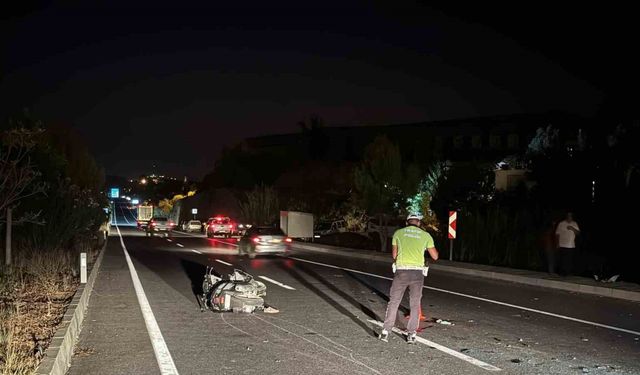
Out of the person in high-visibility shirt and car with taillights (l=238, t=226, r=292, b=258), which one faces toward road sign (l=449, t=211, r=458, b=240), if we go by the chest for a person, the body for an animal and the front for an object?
the person in high-visibility shirt

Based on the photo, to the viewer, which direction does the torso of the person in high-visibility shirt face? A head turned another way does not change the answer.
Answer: away from the camera

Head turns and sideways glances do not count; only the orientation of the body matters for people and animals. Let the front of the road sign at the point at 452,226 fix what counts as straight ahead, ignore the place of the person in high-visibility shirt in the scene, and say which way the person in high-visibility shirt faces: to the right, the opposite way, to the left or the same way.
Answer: the opposite way

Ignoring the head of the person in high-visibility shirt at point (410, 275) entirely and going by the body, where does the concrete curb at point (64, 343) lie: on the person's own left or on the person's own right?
on the person's own left

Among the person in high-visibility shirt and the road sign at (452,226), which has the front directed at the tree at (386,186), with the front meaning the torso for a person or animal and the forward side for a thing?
the person in high-visibility shirt
